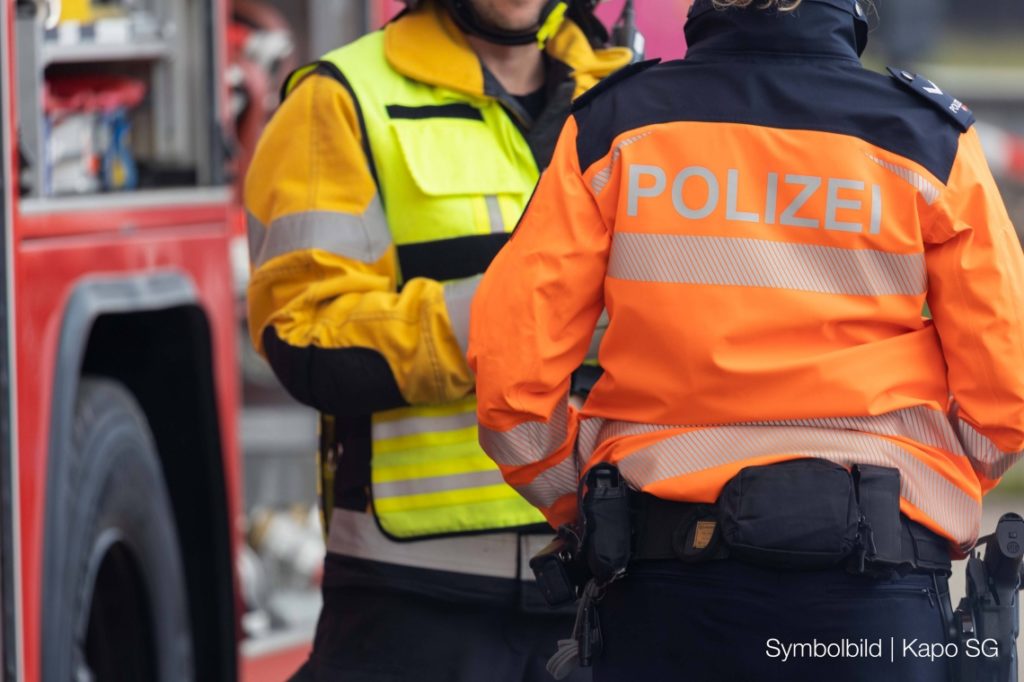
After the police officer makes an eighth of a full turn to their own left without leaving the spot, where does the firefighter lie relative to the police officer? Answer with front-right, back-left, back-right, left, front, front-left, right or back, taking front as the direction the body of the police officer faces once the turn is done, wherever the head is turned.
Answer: front

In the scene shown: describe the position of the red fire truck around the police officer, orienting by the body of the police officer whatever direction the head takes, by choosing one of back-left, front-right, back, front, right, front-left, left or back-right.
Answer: front-left

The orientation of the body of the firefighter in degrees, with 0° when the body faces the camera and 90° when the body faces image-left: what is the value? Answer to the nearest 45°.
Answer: approximately 315°

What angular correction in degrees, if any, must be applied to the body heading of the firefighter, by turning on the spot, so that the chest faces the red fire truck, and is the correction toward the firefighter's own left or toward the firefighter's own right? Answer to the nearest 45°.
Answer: approximately 180°

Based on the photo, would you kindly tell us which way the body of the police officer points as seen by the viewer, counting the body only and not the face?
away from the camera
